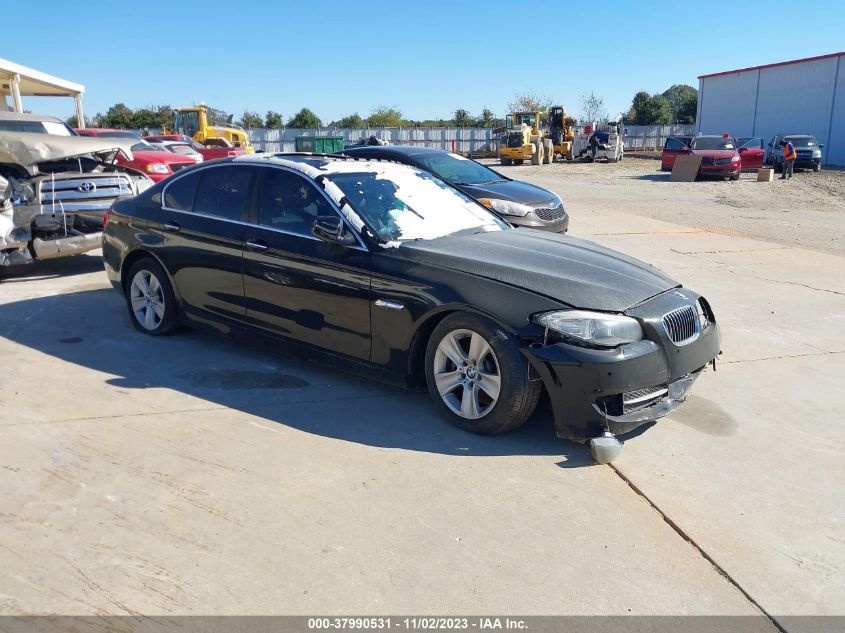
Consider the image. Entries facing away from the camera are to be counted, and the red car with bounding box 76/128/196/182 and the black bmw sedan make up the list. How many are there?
0

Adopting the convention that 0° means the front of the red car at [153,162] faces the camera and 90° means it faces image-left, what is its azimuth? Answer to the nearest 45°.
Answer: approximately 315°

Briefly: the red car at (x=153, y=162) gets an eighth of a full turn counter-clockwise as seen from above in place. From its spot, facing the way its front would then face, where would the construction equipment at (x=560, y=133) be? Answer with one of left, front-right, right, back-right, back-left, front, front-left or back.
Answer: front-left

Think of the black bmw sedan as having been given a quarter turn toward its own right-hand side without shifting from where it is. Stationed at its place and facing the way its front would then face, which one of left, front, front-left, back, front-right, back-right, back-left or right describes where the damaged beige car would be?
right

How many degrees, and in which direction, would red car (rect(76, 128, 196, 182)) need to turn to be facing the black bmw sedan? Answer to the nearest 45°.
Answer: approximately 45° to its right

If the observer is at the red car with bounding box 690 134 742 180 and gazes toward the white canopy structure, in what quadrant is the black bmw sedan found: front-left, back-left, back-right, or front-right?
front-left

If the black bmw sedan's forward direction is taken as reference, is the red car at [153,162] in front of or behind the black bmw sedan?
behind

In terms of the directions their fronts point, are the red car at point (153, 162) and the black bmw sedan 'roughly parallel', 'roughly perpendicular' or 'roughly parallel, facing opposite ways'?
roughly parallel

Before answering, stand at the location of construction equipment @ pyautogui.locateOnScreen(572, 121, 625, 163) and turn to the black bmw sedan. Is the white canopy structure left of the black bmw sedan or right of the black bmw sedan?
right

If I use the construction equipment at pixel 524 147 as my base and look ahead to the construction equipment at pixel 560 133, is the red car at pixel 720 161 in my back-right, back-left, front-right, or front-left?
back-right

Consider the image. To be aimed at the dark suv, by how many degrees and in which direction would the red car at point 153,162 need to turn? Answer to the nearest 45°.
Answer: approximately 45° to its left

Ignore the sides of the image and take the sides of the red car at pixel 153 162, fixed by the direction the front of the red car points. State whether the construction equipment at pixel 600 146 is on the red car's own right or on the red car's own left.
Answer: on the red car's own left

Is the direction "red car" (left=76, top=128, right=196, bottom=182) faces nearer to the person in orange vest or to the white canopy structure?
the person in orange vest

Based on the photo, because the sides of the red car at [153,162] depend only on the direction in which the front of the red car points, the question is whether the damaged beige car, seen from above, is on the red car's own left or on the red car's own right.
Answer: on the red car's own right

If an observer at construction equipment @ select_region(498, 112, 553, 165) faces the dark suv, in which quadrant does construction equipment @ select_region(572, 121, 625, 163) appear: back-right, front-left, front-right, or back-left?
front-left

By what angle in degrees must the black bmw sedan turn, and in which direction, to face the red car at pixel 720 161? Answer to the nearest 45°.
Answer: approximately 90° to its left

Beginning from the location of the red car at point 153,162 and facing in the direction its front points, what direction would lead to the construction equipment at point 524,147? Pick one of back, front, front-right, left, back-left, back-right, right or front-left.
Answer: left
